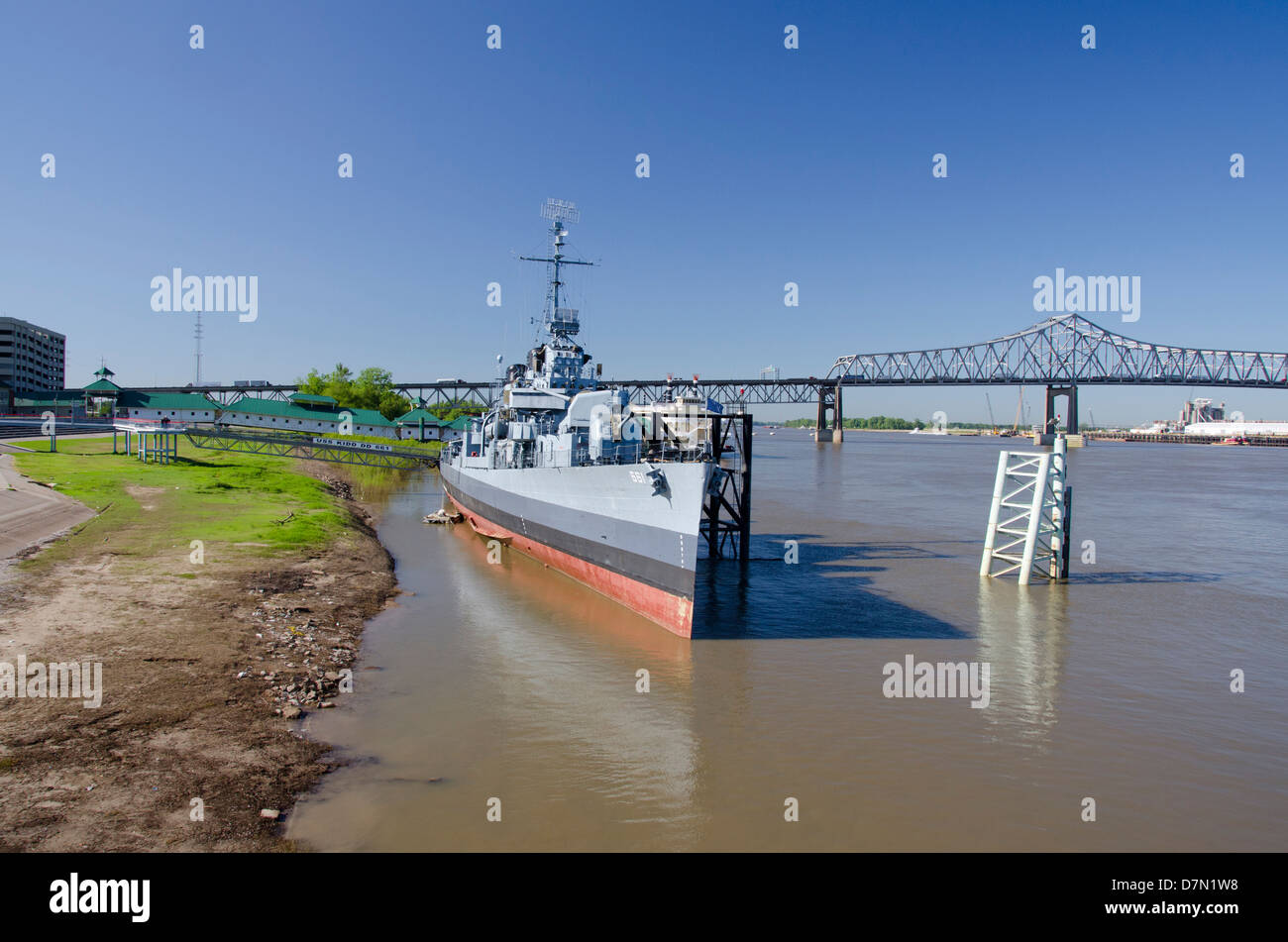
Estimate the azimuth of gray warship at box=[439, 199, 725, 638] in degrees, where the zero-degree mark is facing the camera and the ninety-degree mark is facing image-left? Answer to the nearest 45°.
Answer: approximately 315°
